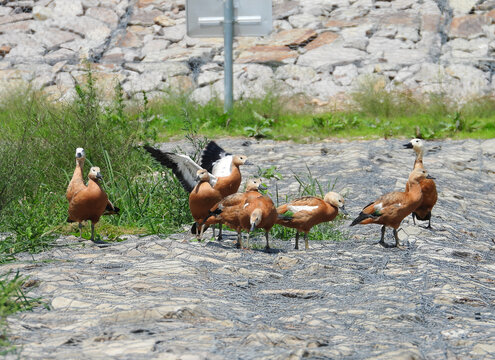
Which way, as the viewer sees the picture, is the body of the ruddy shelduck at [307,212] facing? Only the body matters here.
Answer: to the viewer's right

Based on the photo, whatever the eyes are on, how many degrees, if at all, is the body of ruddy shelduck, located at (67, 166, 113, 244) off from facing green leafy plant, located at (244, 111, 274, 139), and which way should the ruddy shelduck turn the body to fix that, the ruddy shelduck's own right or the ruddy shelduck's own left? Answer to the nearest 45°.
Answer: approximately 90° to the ruddy shelduck's own left

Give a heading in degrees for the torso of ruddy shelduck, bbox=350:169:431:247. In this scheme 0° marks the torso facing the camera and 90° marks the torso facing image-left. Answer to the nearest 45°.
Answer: approximately 270°

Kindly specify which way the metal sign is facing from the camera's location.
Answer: facing away from the viewer

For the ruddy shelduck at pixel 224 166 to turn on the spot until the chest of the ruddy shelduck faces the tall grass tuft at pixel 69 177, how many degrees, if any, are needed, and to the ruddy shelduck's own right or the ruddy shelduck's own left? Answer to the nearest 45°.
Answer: approximately 180°

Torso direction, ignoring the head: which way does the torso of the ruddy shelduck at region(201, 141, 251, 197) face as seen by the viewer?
to the viewer's right

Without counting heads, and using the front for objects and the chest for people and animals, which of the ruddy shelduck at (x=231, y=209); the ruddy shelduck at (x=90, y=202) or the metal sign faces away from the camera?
the metal sign

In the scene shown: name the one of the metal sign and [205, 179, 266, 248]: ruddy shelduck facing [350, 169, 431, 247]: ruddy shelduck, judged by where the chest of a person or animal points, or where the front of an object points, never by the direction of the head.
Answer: [205, 179, 266, 248]: ruddy shelduck

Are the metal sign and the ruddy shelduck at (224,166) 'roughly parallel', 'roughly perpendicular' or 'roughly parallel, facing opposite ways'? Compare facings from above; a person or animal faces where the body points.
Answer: roughly perpendicular

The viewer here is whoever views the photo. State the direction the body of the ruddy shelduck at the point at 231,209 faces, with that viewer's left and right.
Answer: facing to the right of the viewer

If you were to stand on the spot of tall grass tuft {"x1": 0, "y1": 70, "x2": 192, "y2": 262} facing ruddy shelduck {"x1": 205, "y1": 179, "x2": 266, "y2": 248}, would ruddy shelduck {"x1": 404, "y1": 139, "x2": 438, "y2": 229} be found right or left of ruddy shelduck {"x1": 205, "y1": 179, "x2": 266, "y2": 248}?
left
